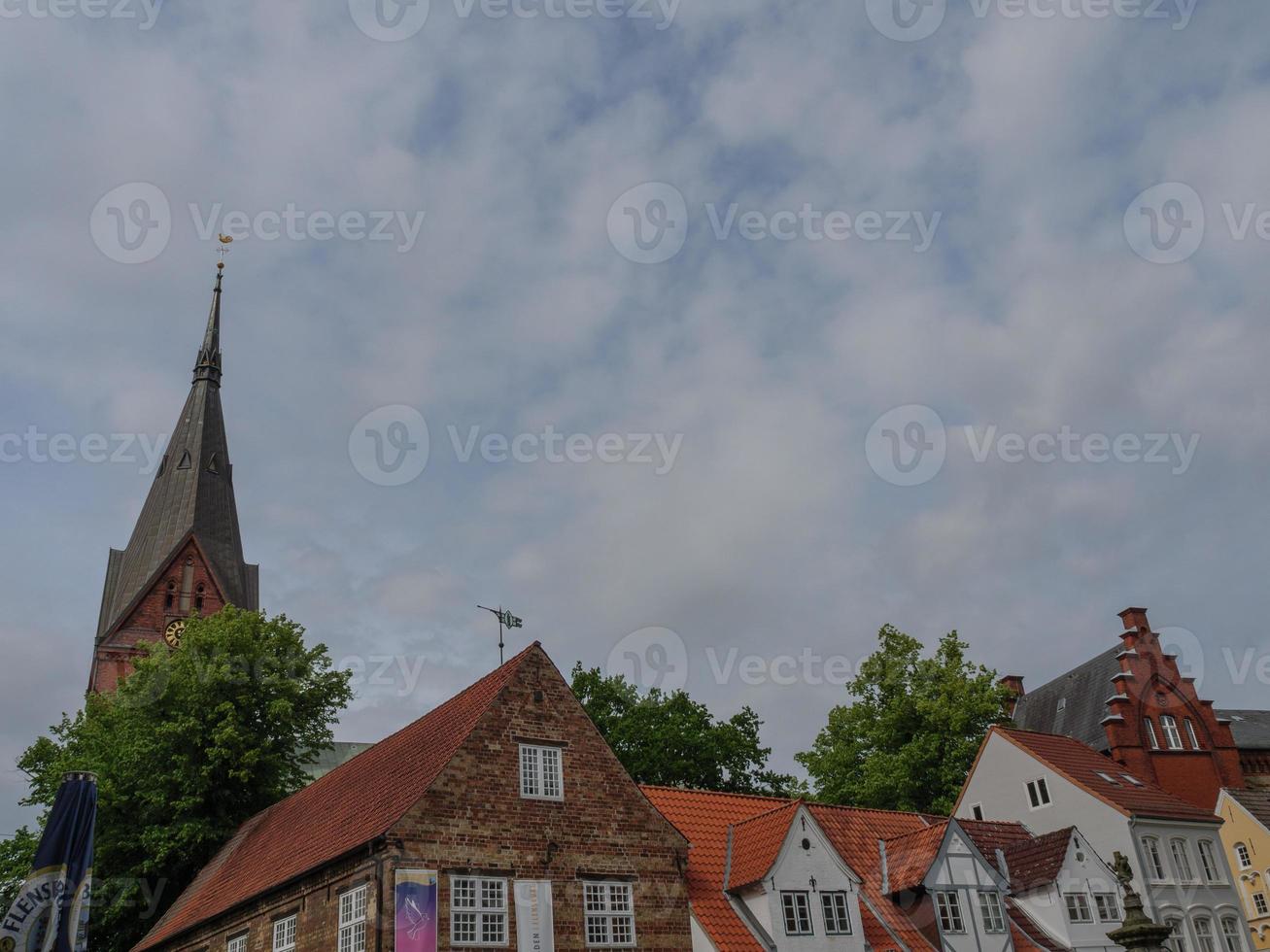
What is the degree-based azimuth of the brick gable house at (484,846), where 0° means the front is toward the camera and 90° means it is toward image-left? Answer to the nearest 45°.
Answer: approximately 0°

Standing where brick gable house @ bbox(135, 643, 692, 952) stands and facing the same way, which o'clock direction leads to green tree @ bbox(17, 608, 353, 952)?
The green tree is roughly at 5 o'clock from the brick gable house.
